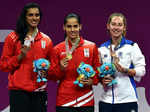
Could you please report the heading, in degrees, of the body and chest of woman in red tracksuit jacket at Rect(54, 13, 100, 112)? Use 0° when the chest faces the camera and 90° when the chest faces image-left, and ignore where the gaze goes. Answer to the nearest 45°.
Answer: approximately 0°

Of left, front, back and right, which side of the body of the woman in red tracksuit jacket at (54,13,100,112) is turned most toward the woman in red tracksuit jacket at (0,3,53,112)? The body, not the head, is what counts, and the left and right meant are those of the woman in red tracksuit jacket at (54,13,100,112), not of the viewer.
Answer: right

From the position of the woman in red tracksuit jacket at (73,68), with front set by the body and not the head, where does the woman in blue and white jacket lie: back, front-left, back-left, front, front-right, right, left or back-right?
left
